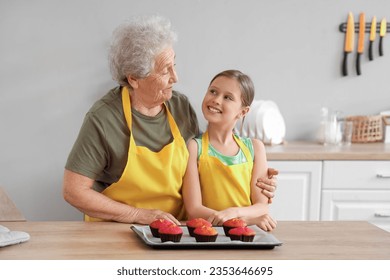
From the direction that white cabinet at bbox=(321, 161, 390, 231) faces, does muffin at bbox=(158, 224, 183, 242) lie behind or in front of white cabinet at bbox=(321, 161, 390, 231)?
in front

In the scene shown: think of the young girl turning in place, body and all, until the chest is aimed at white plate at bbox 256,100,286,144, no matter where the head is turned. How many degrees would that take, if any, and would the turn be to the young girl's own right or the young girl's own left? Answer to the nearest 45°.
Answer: approximately 180°

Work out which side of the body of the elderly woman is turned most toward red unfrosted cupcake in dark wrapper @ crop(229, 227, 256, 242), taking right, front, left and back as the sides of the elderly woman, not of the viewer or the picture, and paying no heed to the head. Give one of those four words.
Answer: front

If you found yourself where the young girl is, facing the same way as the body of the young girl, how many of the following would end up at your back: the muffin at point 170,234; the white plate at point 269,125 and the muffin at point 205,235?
1

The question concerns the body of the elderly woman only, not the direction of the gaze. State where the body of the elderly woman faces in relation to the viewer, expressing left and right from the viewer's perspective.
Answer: facing the viewer and to the right of the viewer

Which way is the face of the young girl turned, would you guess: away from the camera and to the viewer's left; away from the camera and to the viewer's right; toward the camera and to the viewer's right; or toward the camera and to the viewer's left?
toward the camera and to the viewer's left

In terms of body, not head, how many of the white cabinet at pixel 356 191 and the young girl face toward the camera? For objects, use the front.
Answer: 2

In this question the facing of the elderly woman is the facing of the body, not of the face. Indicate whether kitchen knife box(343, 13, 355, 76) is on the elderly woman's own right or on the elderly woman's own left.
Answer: on the elderly woman's own left

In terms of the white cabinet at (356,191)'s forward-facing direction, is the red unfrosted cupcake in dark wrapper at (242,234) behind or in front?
in front

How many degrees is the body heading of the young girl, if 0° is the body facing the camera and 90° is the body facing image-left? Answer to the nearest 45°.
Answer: approximately 0°

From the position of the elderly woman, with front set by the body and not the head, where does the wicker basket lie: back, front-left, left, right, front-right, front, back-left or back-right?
left
